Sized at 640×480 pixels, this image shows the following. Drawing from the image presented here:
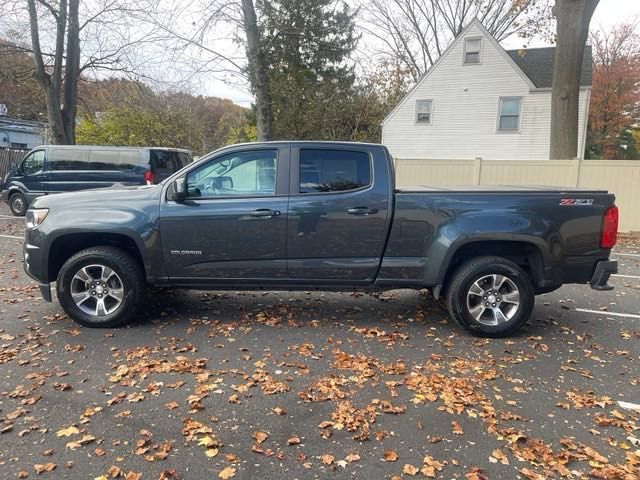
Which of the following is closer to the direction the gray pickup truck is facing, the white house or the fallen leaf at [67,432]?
the fallen leaf

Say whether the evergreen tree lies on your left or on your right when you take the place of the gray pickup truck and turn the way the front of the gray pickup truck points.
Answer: on your right

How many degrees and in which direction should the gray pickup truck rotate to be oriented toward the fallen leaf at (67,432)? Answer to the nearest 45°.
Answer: approximately 45° to its left

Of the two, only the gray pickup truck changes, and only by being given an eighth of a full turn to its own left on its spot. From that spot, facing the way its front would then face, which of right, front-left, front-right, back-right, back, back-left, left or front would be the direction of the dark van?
right

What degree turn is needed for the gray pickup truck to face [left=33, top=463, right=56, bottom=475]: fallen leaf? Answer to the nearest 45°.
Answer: approximately 45° to its left

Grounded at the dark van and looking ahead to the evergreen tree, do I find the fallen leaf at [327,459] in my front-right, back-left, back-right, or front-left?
back-right

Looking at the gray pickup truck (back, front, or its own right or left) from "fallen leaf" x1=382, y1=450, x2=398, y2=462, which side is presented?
left

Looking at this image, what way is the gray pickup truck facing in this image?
to the viewer's left

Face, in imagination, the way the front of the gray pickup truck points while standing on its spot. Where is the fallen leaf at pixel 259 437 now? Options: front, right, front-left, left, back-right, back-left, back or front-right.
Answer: left

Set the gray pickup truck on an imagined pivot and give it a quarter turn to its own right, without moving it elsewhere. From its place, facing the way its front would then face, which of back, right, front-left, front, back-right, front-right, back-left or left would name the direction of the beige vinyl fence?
front-right

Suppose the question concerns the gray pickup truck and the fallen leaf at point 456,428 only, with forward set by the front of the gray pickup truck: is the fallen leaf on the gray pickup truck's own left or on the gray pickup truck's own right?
on the gray pickup truck's own left

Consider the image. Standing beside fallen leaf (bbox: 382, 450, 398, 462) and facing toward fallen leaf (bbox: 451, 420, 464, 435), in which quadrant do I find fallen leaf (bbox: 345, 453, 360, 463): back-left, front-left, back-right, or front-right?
back-left

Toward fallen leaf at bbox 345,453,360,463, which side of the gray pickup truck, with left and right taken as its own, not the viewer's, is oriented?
left
